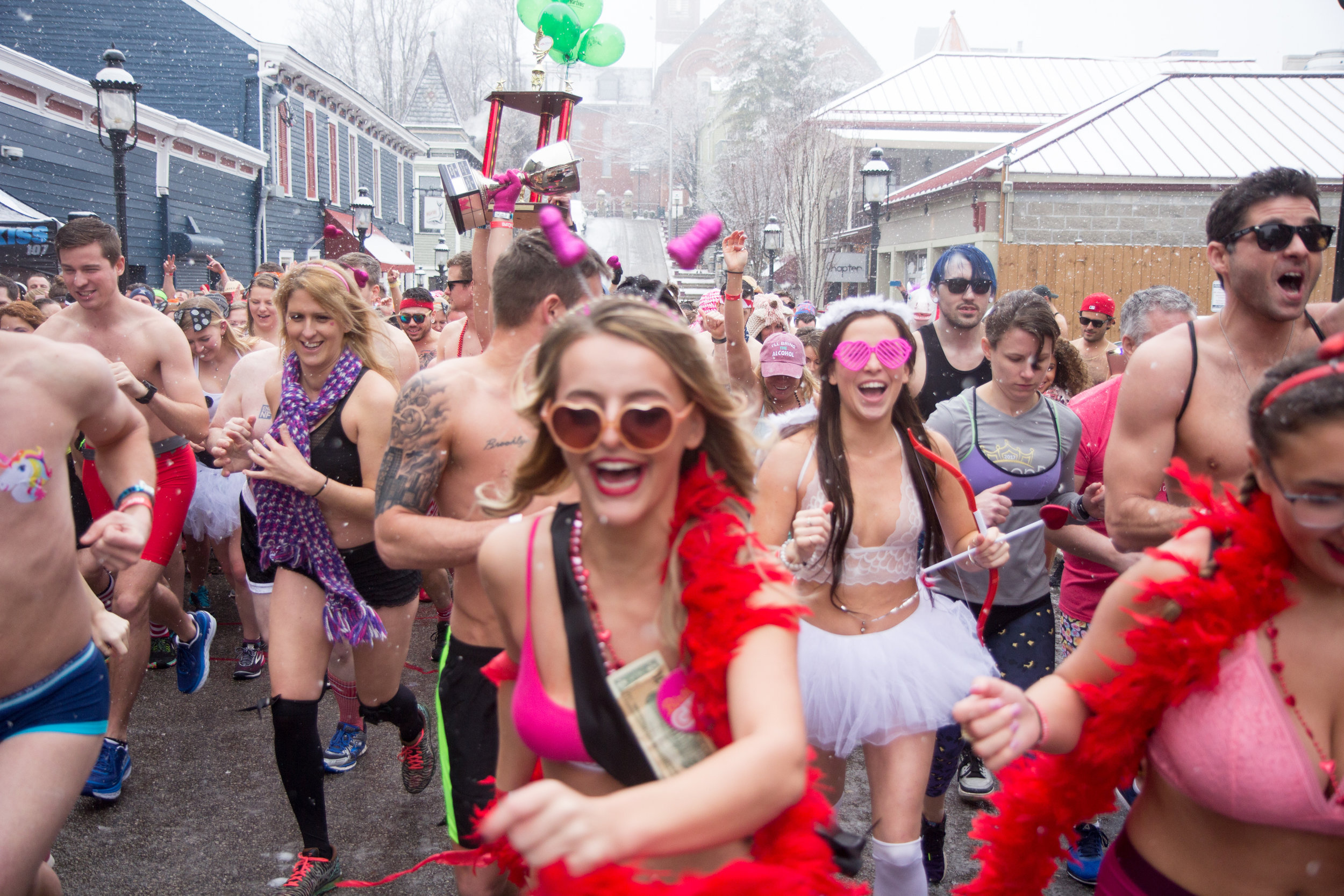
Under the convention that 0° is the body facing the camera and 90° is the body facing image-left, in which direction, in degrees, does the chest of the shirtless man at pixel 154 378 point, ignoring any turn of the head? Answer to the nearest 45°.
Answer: approximately 45°

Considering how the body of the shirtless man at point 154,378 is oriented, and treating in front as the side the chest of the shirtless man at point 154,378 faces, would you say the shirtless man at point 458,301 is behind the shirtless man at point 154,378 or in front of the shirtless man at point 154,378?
behind

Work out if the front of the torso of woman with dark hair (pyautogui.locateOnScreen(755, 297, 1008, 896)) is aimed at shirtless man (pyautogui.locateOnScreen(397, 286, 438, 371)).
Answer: no

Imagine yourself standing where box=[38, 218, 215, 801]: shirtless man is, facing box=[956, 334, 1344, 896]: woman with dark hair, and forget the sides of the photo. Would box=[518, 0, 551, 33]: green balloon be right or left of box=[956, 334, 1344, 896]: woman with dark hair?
left

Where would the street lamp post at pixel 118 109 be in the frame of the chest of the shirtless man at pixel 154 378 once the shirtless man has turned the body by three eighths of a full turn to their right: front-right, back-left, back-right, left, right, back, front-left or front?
front

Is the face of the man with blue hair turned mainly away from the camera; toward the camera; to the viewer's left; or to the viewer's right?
toward the camera

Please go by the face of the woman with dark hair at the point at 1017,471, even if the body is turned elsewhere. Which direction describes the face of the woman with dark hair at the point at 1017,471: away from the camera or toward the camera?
toward the camera

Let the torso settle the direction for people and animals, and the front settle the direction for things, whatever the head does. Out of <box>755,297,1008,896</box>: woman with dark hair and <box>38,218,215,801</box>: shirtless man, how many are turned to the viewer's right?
0

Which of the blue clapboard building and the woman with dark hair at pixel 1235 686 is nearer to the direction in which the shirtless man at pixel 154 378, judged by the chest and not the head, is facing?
the woman with dark hair

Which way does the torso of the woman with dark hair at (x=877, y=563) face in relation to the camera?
toward the camera

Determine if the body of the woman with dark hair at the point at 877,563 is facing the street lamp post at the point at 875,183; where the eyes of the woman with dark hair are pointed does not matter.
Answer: no

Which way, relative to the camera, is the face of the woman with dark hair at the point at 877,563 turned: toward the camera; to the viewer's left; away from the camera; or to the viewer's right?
toward the camera

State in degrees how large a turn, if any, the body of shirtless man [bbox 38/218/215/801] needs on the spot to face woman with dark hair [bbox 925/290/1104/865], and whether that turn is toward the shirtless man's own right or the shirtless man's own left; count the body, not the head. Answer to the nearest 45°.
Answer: approximately 90° to the shirtless man's own left

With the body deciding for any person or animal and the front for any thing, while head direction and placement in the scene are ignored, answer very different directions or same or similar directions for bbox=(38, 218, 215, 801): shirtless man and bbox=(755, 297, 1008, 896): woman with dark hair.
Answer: same or similar directions

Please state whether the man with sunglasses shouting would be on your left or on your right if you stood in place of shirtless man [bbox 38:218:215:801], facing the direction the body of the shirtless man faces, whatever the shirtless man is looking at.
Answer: on your left

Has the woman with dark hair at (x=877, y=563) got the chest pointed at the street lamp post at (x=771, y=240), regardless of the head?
no

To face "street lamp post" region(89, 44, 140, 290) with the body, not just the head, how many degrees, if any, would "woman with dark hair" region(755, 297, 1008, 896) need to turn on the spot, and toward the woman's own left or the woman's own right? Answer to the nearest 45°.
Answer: approximately 135° to the woman's own right

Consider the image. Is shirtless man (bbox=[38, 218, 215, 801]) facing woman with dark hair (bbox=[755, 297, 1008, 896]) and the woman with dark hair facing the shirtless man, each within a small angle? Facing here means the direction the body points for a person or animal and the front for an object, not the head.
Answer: no

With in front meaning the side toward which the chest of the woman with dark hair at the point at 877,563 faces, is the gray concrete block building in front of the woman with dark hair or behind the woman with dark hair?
behind

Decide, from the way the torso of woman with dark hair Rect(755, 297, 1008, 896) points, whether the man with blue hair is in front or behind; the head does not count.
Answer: behind
